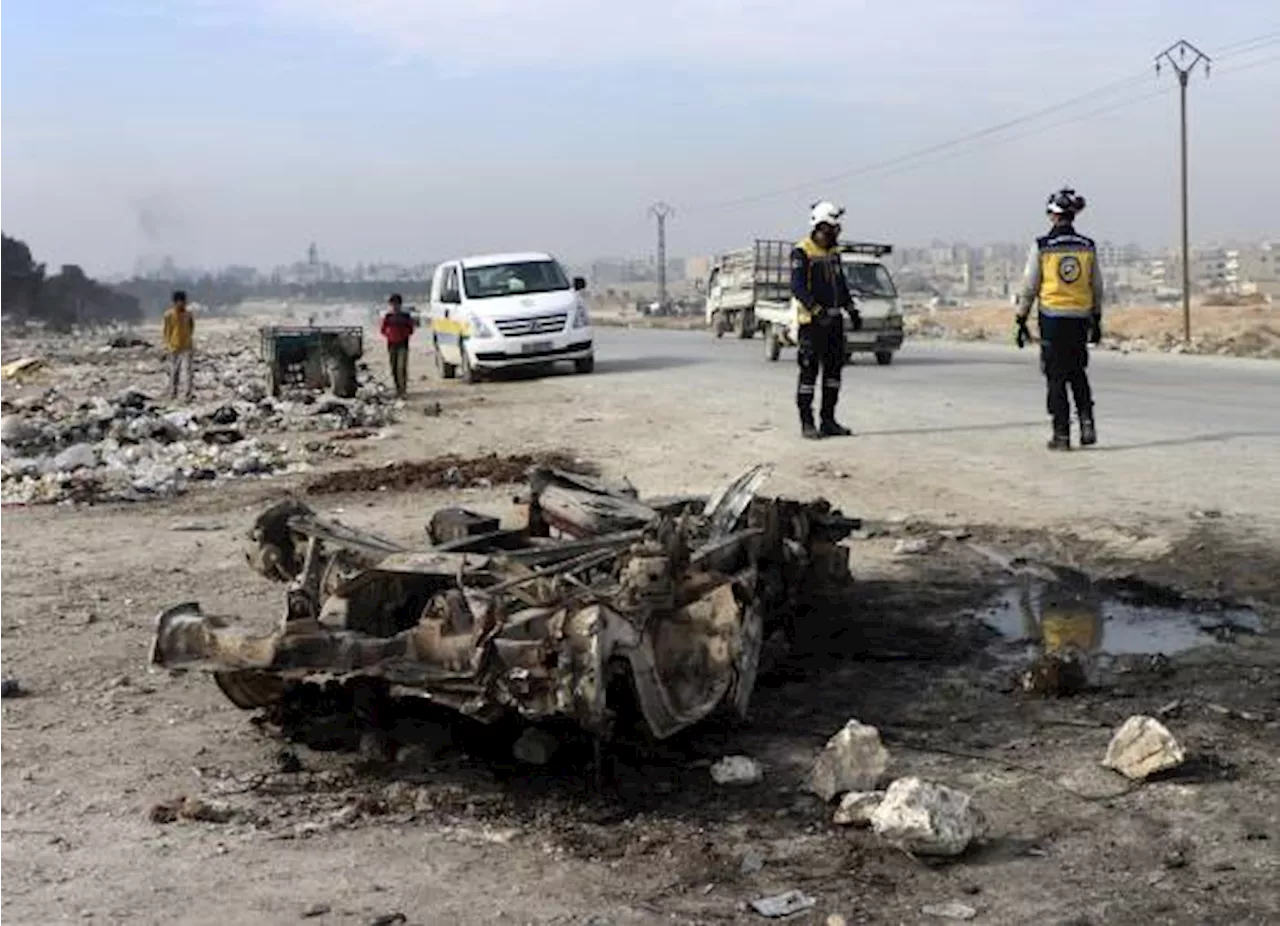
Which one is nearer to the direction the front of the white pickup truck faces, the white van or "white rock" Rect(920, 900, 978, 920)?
the white rock

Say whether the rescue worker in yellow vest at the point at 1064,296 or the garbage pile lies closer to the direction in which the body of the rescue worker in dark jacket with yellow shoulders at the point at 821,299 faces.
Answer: the rescue worker in yellow vest

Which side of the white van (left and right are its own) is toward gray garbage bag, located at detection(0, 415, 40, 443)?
right

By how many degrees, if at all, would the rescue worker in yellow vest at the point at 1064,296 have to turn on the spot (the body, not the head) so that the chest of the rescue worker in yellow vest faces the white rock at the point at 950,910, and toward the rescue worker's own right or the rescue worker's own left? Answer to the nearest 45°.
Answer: approximately 180°

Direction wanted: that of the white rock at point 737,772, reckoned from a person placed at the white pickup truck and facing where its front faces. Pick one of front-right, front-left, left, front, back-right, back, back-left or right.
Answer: front-right

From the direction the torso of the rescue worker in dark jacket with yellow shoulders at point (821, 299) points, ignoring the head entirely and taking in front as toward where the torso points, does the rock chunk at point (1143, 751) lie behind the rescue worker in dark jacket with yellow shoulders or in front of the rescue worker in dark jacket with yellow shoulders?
in front

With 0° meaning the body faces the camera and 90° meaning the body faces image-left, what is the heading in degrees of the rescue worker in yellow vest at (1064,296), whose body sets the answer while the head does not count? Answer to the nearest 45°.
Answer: approximately 180°

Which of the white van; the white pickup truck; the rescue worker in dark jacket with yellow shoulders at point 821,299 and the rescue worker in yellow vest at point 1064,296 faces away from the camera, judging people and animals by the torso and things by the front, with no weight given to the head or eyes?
the rescue worker in yellow vest at point 1064,296

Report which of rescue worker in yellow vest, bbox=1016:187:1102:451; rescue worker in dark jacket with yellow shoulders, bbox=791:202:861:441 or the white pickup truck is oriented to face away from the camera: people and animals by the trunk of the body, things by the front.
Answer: rescue worker in yellow vest, bbox=1016:187:1102:451

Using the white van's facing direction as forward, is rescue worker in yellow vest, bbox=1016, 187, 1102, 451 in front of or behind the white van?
in front
